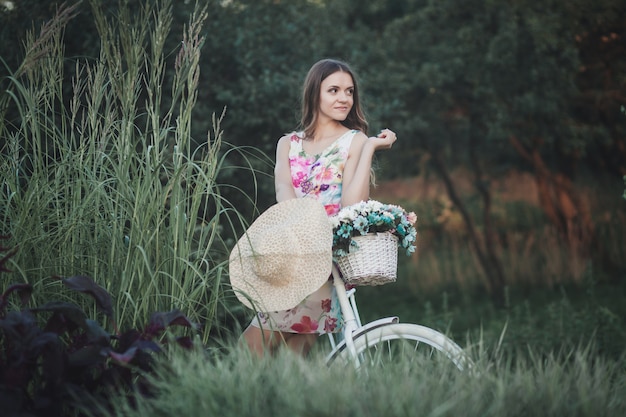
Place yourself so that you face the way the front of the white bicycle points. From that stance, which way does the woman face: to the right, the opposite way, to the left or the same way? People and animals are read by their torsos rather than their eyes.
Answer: to the right

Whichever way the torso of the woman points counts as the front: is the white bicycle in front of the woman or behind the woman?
in front

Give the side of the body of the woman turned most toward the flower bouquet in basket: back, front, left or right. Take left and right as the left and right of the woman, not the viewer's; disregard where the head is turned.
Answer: front

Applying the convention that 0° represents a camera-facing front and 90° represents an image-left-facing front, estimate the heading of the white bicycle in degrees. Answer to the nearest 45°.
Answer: approximately 270°

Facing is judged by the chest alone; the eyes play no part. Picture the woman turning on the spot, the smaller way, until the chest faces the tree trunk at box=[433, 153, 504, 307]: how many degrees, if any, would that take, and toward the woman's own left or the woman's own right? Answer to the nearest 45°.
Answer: approximately 180°

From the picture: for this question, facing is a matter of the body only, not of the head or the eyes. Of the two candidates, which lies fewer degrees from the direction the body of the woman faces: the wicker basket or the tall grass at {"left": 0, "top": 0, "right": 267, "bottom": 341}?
the wicker basket

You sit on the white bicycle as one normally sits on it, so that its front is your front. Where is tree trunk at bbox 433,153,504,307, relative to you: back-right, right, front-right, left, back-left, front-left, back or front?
left

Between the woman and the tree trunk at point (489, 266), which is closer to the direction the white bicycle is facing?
the tree trunk

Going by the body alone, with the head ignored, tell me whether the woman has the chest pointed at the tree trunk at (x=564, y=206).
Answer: no

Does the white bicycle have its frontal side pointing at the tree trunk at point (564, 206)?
no

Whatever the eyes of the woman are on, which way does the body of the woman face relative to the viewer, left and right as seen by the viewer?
facing the viewer

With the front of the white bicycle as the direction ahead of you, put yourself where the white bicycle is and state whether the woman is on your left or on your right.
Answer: on your left

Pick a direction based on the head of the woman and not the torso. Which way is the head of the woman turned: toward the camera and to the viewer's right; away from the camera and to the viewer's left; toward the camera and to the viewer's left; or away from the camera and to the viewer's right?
toward the camera and to the viewer's right

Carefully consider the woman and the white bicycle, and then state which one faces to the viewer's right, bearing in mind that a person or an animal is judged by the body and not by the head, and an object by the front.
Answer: the white bicycle

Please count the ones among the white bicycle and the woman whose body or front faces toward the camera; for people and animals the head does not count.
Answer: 1

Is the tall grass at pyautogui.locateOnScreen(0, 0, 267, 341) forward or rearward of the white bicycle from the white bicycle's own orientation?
rearward
